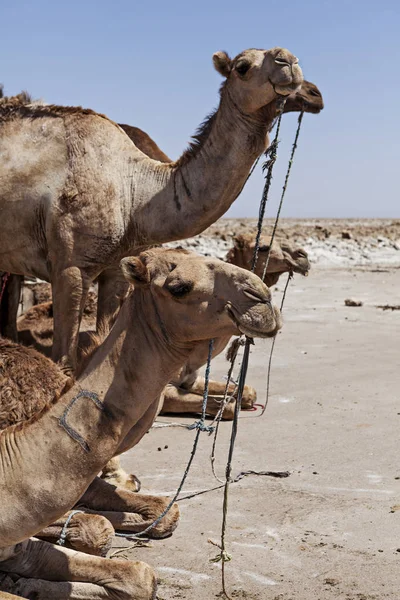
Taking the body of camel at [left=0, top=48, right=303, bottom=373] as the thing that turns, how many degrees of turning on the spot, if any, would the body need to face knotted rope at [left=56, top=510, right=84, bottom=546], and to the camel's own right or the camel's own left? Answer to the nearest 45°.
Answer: approximately 90° to the camel's own right

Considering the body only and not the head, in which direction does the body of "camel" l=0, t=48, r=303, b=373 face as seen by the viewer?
to the viewer's right

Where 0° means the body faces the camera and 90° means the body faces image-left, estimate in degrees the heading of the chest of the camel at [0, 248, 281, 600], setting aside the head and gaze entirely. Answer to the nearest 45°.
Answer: approximately 270°

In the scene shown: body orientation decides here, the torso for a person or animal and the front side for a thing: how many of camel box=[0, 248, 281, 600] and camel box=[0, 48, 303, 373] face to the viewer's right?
2

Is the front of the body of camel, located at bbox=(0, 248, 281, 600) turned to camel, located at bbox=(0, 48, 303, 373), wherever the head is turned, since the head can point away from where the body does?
no

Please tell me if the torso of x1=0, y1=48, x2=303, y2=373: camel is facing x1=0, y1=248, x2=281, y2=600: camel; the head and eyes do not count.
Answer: no

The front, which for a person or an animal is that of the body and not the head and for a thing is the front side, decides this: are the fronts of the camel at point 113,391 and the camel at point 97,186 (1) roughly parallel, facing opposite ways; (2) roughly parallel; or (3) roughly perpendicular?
roughly parallel
